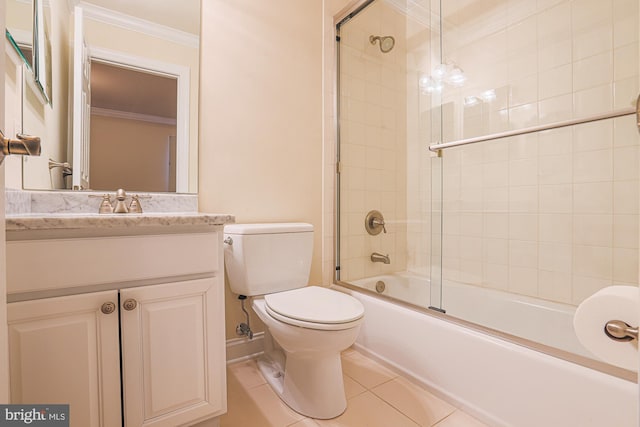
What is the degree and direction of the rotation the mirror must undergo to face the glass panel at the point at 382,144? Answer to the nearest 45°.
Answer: approximately 90° to its left

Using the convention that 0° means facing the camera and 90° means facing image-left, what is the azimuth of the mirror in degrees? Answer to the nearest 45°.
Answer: approximately 0°

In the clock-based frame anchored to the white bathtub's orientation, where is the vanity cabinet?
The vanity cabinet is roughly at 12 o'clock from the white bathtub.

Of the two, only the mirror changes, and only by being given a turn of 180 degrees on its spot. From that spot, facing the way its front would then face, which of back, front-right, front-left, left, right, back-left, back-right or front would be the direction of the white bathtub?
back-right
